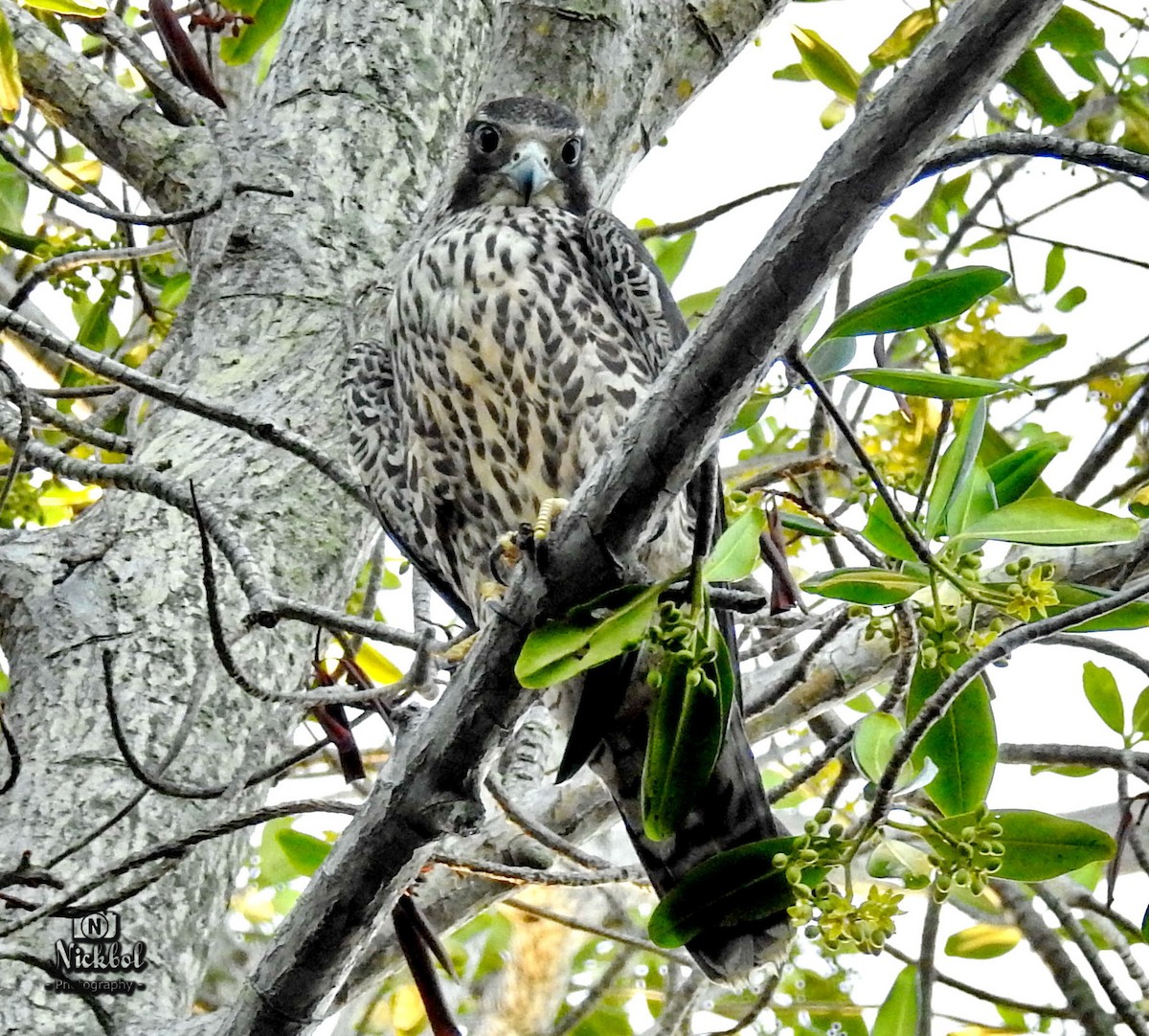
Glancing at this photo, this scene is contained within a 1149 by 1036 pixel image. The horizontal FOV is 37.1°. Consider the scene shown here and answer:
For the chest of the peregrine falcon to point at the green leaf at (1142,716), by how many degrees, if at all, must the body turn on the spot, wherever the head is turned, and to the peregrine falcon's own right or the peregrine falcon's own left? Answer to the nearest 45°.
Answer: approximately 90° to the peregrine falcon's own left

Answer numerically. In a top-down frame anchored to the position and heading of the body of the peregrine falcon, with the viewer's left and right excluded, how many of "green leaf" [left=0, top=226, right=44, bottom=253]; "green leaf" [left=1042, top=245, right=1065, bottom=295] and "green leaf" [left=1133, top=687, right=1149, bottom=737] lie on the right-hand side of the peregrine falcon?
1

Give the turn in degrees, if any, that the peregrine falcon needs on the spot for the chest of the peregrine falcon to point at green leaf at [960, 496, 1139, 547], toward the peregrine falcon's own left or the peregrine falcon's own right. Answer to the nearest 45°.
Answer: approximately 45° to the peregrine falcon's own left

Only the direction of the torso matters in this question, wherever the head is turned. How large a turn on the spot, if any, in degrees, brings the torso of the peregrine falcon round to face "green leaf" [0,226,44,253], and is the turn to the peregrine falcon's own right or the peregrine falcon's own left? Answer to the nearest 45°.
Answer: approximately 90° to the peregrine falcon's own right

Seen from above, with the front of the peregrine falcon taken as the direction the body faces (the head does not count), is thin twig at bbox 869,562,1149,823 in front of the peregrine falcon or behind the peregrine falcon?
in front

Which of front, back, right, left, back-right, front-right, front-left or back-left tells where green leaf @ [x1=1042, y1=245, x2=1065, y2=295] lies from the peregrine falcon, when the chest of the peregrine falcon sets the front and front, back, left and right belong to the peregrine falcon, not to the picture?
back-left

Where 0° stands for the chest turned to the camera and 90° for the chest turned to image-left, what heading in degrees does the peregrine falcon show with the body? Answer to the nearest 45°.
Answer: approximately 0°
